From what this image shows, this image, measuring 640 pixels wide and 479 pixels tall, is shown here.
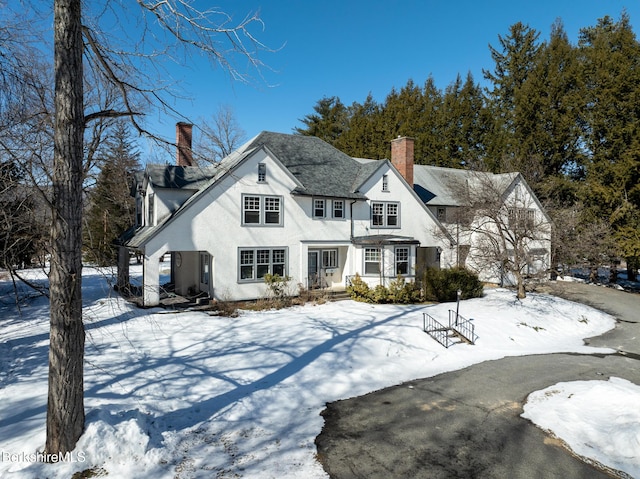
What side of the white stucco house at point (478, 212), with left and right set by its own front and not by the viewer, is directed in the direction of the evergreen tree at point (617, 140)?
left

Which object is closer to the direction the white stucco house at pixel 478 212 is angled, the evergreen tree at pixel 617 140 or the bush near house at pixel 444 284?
the bush near house

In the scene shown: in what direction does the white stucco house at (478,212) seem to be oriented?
toward the camera

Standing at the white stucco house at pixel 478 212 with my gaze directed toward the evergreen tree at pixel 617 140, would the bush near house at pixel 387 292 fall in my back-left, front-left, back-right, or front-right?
back-right

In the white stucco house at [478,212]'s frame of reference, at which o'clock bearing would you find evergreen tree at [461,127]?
The evergreen tree is roughly at 6 o'clock from the white stucco house.

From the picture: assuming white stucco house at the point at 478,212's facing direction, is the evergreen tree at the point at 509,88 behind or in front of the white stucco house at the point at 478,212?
behind

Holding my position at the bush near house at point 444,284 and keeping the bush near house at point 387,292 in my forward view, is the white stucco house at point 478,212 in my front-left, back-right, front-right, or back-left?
back-right

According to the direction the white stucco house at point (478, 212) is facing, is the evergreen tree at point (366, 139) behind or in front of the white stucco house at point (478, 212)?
behind

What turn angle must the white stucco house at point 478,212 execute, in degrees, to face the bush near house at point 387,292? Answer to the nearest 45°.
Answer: approximately 45° to its right
